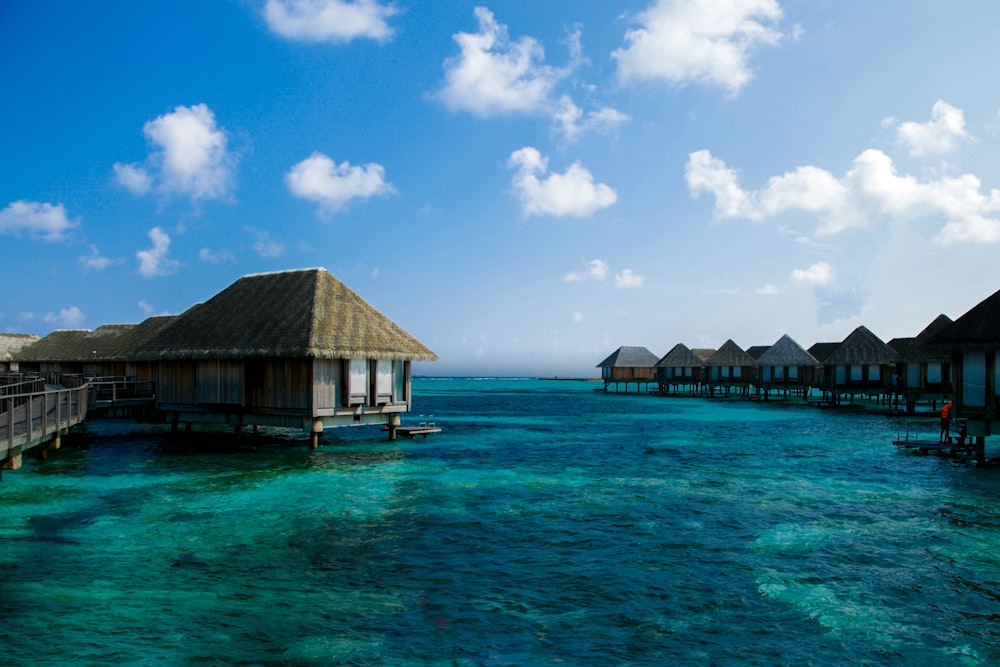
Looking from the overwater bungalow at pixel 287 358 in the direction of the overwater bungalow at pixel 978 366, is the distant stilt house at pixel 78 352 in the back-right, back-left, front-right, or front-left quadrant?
back-left

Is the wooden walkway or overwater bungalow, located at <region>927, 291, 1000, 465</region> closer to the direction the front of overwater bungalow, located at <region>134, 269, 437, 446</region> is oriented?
the overwater bungalow

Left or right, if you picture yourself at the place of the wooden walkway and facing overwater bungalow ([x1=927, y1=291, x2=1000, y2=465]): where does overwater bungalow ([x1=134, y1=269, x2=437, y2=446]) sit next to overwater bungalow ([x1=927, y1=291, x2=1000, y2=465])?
left

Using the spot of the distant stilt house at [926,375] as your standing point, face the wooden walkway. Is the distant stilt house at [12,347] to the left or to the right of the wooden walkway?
right

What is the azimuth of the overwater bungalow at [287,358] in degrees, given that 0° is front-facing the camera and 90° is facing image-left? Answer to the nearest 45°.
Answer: approximately 315°

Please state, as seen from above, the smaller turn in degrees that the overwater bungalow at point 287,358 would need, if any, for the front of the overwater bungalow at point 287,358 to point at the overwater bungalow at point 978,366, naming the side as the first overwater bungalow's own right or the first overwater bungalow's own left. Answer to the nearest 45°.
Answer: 0° — it already faces it

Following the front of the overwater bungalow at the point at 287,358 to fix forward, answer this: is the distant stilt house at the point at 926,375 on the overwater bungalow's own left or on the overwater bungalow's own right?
on the overwater bungalow's own left

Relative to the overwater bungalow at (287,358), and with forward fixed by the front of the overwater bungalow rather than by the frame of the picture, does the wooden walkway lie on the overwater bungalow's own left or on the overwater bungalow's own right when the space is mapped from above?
on the overwater bungalow's own right
